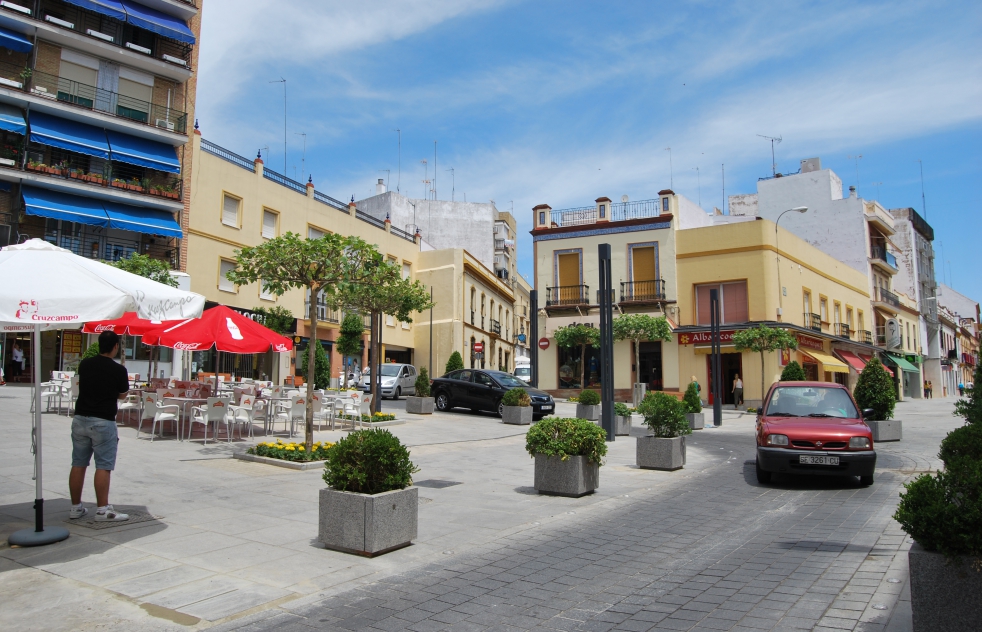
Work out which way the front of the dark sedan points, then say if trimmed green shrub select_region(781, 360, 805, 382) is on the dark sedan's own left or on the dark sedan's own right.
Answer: on the dark sedan's own left

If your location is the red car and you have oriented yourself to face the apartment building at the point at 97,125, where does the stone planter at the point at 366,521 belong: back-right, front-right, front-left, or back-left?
front-left

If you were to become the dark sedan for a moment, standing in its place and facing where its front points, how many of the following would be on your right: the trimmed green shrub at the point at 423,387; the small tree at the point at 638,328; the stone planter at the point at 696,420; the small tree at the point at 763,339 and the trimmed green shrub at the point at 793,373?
1

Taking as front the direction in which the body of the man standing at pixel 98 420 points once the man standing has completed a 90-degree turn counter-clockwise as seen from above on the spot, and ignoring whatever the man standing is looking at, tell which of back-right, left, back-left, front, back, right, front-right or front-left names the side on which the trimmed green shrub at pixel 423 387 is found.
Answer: right

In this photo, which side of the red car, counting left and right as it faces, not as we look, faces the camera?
front

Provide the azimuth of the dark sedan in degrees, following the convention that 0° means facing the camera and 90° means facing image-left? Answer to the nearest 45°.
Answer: approximately 315°

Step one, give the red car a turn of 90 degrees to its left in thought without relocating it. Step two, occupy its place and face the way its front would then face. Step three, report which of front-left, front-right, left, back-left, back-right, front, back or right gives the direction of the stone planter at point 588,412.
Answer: back-left

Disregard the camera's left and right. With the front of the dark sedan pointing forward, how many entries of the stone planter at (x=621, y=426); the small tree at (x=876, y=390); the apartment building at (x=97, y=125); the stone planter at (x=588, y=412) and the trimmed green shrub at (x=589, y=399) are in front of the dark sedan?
4

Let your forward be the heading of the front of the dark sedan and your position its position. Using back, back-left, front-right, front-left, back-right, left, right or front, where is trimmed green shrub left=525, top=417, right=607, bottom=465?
front-right

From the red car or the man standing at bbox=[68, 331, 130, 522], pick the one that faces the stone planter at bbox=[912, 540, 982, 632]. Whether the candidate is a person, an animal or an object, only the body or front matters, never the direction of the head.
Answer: the red car

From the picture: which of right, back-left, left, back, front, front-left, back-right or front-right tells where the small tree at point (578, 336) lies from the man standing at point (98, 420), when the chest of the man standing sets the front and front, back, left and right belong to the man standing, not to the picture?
front

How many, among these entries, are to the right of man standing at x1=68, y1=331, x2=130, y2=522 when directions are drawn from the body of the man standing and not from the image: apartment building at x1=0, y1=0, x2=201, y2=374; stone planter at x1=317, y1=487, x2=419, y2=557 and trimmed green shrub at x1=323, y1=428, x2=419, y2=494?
2

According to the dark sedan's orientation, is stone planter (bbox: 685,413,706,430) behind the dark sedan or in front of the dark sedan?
in front

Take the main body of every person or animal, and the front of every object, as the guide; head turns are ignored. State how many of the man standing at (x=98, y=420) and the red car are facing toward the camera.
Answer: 1

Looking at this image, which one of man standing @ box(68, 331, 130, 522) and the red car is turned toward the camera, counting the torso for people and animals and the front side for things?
the red car

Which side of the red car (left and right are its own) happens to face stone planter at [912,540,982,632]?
front

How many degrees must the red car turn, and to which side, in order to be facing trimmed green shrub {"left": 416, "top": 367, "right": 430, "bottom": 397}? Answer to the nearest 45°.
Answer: approximately 135° to its right

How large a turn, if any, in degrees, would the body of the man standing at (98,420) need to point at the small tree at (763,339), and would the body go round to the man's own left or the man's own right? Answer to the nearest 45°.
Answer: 0° — they already face it

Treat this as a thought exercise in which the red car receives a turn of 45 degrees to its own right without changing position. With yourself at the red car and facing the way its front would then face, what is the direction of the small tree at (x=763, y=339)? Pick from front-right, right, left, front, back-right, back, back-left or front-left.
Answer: back-right

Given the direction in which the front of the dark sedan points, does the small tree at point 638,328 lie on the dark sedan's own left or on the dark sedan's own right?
on the dark sedan's own left

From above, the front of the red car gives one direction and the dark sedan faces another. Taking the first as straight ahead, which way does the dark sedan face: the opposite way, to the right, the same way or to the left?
to the left

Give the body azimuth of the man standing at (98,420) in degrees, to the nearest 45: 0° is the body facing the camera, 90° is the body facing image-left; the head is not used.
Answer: approximately 225°
